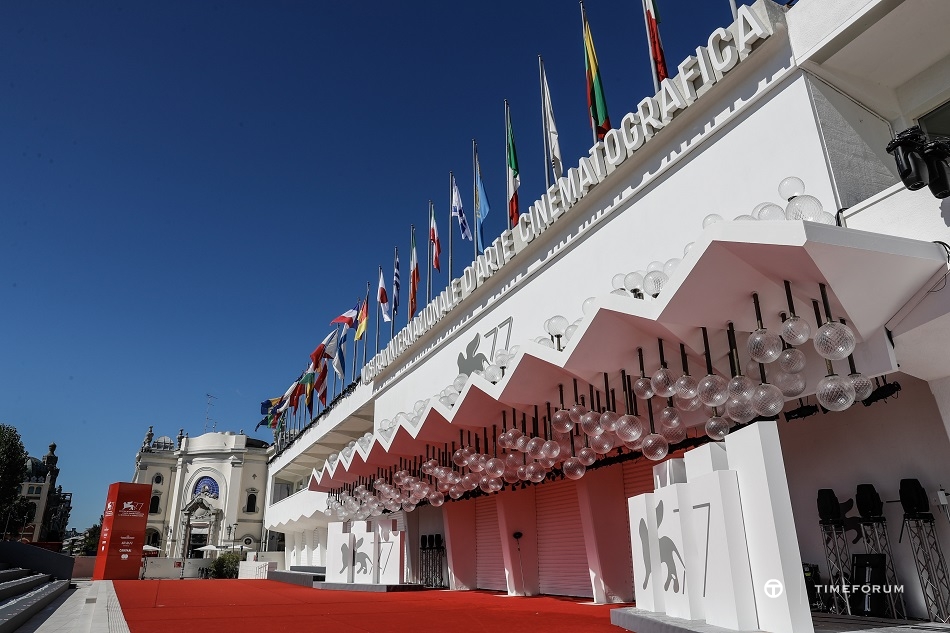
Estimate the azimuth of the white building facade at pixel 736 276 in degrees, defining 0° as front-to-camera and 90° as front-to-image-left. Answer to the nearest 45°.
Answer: approximately 45°

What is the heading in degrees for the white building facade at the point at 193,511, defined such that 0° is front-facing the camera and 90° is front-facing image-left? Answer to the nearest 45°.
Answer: approximately 0°

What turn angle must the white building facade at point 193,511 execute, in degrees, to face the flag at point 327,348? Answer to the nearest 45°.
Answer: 0° — it already faces it

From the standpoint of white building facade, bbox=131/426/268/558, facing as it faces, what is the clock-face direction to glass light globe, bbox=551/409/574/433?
The glass light globe is roughly at 12 o'clock from the white building facade.

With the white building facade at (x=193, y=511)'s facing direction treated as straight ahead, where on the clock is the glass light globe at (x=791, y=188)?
The glass light globe is roughly at 12 o'clock from the white building facade.

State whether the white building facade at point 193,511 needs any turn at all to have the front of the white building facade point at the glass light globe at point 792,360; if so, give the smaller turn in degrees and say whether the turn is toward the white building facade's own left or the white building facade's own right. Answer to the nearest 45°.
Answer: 0° — it already faces it

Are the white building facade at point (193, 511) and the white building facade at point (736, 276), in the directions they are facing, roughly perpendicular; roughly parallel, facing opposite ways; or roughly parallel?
roughly perpendicular

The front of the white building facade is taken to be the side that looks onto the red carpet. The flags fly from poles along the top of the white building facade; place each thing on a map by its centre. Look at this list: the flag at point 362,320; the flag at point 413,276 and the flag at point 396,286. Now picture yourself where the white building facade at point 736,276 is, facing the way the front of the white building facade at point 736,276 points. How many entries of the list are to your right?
3
